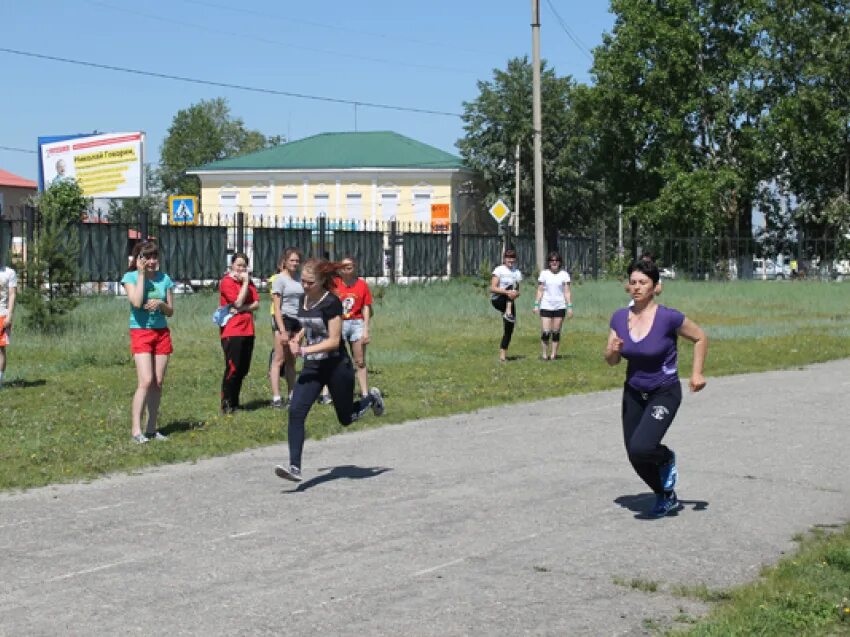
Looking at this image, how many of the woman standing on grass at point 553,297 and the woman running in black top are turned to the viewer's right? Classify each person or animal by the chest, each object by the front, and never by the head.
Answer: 0

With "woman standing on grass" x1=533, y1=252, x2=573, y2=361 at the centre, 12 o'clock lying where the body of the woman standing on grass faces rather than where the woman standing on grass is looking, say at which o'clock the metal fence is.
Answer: The metal fence is roughly at 5 o'clock from the woman standing on grass.

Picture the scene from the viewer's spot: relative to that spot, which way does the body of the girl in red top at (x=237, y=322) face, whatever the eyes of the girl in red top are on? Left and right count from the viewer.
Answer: facing the viewer and to the right of the viewer

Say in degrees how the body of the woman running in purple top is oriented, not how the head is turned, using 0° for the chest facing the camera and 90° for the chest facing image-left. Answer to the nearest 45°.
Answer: approximately 45°

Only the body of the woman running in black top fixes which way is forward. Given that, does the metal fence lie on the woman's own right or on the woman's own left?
on the woman's own right

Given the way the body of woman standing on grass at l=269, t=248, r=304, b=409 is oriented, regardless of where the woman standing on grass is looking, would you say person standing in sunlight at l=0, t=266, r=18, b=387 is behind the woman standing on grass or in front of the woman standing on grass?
behind

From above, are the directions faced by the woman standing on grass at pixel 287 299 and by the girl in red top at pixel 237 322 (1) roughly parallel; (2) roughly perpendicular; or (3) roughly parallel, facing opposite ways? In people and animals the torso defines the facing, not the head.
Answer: roughly parallel

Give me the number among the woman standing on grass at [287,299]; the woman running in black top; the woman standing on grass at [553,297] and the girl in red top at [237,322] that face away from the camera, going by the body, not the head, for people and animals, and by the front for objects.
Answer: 0

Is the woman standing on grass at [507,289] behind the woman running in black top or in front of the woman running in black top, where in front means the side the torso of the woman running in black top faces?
behind

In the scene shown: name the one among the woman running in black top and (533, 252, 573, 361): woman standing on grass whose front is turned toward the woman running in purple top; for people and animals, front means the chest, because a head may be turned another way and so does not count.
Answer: the woman standing on grass

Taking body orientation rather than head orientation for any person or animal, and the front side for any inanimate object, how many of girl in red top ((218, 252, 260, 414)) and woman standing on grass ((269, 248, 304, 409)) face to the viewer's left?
0

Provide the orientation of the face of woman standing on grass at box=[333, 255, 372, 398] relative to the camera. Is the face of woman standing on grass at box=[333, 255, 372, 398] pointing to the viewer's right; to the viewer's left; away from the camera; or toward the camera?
toward the camera

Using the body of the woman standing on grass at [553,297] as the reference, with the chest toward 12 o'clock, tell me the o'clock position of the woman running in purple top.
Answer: The woman running in purple top is roughly at 12 o'clock from the woman standing on grass.

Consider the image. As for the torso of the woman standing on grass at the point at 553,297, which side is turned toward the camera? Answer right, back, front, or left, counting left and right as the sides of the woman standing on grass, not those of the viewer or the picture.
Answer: front

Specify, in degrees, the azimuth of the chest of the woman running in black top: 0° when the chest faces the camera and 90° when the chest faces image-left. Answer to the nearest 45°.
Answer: approximately 45°

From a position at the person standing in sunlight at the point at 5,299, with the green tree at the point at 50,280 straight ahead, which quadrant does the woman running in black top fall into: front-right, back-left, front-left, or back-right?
back-right

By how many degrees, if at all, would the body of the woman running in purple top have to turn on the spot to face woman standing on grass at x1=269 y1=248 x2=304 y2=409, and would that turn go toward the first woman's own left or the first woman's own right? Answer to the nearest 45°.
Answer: approximately 90° to the first woman's own right
